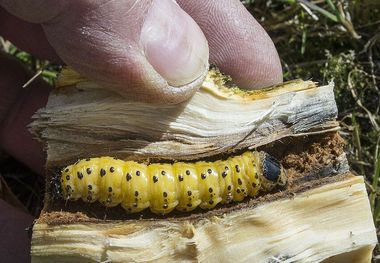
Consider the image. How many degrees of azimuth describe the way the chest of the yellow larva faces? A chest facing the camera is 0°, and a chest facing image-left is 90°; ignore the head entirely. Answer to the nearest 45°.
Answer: approximately 270°
